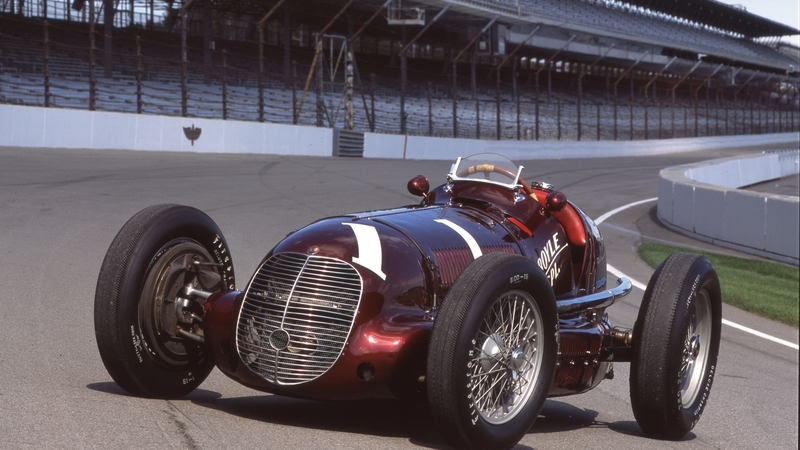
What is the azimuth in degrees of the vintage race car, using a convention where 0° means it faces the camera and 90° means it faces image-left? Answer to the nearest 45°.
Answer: approximately 45°
